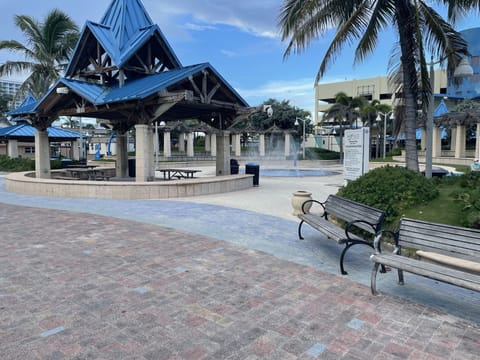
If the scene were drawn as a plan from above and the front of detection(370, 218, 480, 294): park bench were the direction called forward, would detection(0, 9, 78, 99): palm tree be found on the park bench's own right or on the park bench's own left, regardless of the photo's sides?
on the park bench's own right

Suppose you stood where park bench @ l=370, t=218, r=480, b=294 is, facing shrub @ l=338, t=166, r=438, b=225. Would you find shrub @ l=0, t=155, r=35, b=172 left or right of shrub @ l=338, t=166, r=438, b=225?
left

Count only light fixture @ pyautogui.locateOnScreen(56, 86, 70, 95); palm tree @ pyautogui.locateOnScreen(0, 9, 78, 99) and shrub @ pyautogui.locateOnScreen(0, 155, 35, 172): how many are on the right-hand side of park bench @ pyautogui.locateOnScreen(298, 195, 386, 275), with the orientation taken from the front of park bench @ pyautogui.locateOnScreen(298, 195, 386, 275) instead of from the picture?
3

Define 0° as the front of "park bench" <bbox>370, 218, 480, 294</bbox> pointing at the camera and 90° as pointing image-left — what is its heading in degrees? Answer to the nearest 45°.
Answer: approximately 45°

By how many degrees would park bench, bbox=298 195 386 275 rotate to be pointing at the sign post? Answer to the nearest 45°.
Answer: approximately 135° to its right

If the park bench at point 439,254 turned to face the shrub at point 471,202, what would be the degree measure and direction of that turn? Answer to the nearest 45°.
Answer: approximately 135° to its right

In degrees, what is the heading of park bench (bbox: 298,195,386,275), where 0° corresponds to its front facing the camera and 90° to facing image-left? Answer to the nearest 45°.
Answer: approximately 45°

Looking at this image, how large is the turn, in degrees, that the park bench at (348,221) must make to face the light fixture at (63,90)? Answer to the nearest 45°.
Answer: approximately 90° to its right

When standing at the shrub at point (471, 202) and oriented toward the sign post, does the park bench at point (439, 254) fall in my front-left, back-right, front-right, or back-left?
back-left
